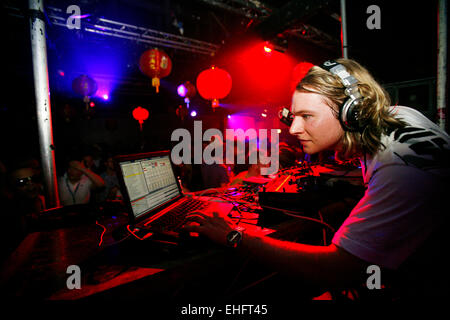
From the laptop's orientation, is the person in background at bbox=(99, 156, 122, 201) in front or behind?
behind

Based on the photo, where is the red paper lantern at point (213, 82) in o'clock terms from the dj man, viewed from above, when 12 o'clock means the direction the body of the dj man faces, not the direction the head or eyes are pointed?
The red paper lantern is roughly at 2 o'clock from the dj man.

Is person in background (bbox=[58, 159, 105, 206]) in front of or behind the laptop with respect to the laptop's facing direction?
behind

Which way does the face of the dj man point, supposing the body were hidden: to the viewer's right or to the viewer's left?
to the viewer's left

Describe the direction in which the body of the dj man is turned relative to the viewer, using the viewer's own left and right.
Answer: facing to the left of the viewer

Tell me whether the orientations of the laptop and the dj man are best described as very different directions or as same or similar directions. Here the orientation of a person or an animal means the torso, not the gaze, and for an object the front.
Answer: very different directions

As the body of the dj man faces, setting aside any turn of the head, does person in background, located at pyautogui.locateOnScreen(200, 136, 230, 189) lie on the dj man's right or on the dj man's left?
on the dj man's right

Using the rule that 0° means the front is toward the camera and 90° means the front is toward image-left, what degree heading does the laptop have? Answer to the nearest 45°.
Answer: approximately 315°

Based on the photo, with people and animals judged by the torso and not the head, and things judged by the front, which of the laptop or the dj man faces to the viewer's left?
the dj man

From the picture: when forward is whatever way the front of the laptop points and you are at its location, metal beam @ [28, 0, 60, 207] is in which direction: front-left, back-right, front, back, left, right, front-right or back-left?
back

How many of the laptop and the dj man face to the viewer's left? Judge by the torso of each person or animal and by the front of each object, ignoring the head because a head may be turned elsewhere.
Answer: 1

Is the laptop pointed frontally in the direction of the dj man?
yes
